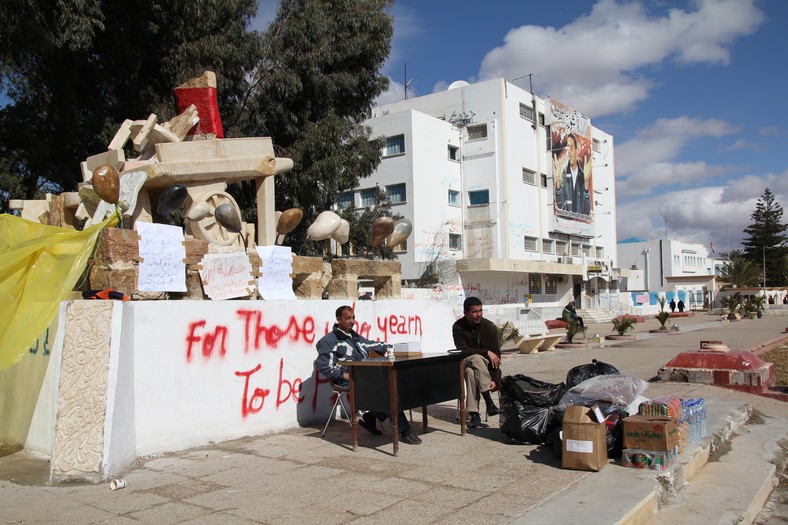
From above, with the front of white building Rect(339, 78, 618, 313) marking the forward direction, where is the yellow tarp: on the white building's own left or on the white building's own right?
on the white building's own right

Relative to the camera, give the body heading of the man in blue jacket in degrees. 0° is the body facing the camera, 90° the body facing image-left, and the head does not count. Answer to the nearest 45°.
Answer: approximately 315°

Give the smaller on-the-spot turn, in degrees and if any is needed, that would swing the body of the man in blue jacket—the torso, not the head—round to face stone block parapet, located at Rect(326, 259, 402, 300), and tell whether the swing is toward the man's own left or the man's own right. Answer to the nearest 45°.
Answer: approximately 135° to the man's own left

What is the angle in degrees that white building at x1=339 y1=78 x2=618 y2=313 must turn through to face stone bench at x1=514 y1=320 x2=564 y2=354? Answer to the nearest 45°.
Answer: approximately 45° to its right

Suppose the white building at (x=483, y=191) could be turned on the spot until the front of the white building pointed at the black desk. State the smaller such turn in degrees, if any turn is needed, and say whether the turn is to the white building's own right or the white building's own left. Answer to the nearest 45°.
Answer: approximately 45° to the white building's own right

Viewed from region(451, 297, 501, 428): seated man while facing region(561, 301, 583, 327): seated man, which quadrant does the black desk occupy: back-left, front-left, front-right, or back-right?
back-left

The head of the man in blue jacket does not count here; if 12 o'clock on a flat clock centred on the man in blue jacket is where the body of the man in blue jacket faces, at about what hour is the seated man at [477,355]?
The seated man is roughly at 10 o'clock from the man in blue jacket.

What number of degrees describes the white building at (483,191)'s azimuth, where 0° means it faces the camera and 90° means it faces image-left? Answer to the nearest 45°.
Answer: approximately 315°
